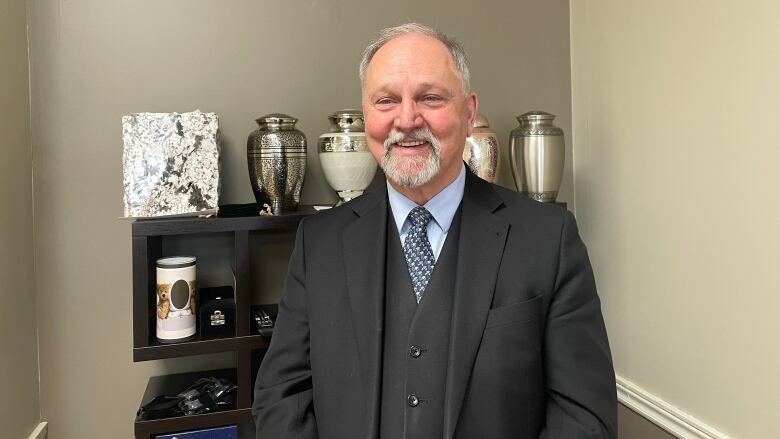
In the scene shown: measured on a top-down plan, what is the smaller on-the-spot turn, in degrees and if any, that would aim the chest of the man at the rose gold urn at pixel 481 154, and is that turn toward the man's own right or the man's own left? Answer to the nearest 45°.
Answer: approximately 180°

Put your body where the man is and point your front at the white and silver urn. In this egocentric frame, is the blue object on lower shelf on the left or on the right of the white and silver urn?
left

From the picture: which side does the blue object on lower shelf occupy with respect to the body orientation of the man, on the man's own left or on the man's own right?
on the man's own right

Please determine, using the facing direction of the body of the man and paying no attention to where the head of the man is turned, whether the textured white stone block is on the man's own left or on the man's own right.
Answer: on the man's own right

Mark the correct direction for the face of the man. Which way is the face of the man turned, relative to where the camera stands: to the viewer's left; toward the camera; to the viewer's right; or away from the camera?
toward the camera

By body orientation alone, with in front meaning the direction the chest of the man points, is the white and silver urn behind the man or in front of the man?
behind

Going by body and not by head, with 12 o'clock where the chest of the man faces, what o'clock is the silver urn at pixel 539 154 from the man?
The silver urn is roughly at 7 o'clock from the man.

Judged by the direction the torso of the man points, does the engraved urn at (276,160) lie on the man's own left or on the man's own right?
on the man's own right

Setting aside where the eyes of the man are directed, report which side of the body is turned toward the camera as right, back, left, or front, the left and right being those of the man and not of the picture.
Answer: front

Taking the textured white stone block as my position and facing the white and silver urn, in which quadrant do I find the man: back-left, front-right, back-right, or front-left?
front-right
